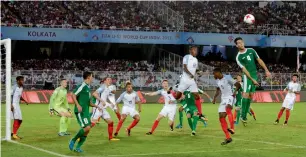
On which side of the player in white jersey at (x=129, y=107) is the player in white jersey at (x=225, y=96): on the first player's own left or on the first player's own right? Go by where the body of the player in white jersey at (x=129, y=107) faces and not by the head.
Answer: on the first player's own left

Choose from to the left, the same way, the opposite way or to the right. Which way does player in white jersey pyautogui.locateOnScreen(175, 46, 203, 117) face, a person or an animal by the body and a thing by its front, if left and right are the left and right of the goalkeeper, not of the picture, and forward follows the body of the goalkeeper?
the same way

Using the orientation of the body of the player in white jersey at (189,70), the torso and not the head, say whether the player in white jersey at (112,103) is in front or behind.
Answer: behind

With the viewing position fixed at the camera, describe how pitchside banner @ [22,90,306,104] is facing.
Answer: facing the viewer

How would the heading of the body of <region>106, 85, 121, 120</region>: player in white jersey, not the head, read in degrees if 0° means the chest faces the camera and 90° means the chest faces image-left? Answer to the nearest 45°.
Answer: approximately 270°

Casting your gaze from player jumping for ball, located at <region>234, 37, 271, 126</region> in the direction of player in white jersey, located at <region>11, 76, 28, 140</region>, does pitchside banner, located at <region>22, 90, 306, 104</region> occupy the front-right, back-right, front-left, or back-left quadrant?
front-right

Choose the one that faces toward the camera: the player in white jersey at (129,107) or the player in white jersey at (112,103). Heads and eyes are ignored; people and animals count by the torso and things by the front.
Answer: the player in white jersey at (129,107)

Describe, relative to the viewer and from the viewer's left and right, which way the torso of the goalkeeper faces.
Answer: facing the viewer and to the right of the viewer

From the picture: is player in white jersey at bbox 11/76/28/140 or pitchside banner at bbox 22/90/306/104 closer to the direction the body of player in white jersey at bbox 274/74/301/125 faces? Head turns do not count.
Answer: the player in white jersey
